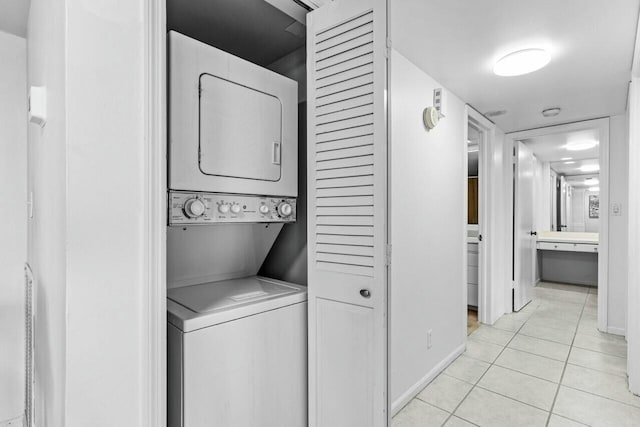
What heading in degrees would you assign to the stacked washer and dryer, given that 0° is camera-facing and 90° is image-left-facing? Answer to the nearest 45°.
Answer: approximately 315°

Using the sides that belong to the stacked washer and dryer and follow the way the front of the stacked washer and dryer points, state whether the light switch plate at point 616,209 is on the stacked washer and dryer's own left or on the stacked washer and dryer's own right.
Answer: on the stacked washer and dryer's own left

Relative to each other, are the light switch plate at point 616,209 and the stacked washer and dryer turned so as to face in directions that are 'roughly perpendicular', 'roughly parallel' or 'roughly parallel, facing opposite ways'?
roughly perpendicular

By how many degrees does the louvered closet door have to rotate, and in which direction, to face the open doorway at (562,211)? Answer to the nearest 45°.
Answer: approximately 180°

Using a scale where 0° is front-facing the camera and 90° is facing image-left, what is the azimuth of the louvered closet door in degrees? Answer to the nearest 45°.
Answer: approximately 45°

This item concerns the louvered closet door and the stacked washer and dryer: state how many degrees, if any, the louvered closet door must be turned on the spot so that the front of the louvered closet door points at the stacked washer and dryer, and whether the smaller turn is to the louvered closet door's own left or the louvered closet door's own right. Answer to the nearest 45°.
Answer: approximately 45° to the louvered closet door's own right

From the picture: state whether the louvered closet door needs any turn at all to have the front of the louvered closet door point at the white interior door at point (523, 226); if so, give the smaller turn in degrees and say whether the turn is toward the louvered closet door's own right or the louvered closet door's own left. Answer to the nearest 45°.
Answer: approximately 180°
